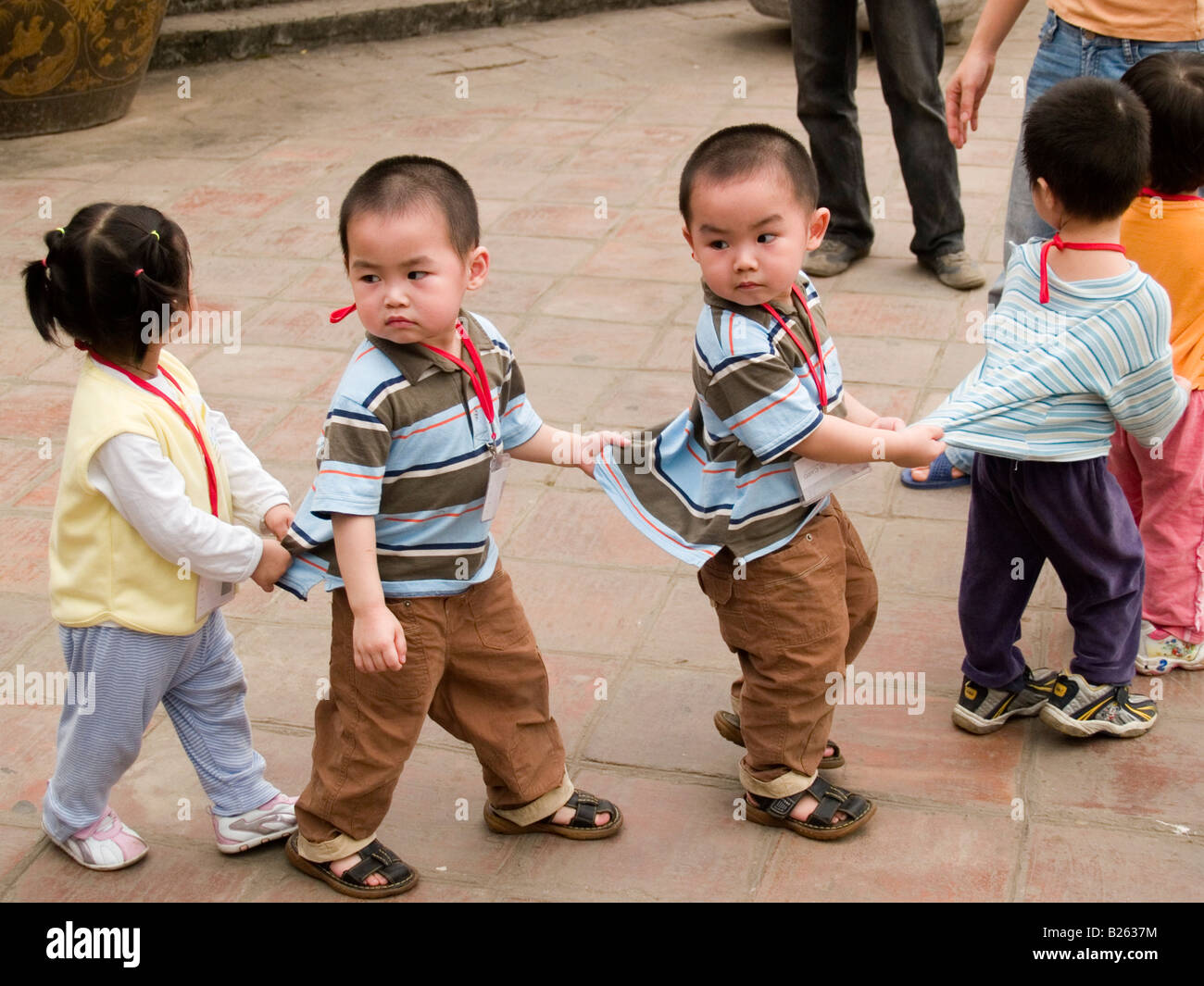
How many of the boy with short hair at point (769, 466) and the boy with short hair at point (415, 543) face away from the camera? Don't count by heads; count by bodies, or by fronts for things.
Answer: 0

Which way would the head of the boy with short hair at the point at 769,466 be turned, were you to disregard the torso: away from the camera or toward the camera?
toward the camera

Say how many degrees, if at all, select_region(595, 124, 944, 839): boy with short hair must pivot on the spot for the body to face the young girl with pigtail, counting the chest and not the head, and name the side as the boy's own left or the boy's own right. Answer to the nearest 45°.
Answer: approximately 180°

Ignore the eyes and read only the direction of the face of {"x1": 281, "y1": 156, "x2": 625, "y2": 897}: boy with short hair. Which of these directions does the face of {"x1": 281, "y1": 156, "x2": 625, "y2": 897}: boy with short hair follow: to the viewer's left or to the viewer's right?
to the viewer's left

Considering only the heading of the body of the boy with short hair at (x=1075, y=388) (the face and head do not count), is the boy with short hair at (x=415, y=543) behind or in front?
behind

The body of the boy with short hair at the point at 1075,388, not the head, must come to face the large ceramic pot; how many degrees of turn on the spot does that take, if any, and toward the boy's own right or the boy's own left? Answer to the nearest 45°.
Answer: approximately 90° to the boy's own left

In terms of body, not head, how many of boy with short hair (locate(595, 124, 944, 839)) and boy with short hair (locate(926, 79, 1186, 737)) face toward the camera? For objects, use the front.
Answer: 0

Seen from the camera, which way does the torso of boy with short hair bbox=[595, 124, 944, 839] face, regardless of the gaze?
to the viewer's right

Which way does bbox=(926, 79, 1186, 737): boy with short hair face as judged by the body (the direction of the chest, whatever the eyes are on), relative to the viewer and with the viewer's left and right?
facing away from the viewer and to the right of the viewer

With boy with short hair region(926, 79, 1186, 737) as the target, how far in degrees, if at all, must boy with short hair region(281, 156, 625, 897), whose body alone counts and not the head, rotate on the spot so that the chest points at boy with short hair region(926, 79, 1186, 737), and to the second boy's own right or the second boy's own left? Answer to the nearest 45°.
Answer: approximately 45° to the second boy's own left

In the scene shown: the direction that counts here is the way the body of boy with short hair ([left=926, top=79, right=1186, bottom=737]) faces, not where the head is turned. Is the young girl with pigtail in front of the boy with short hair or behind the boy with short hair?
behind

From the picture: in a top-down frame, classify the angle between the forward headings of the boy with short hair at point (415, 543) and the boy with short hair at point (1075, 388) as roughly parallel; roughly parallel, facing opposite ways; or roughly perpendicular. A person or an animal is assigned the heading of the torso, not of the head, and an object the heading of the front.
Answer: roughly perpendicular

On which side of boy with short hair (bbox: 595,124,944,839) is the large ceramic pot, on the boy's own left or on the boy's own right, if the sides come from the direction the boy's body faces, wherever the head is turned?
on the boy's own left
